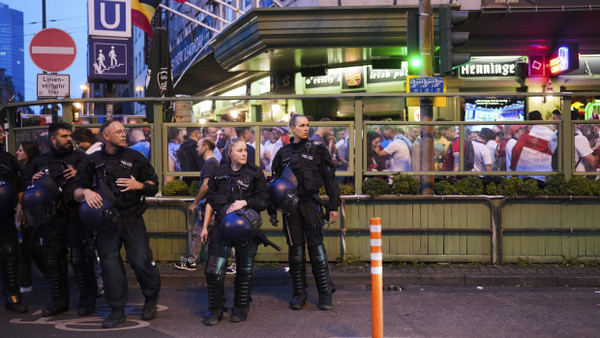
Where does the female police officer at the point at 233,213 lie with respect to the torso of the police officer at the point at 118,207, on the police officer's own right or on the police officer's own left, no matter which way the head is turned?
on the police officer's own left

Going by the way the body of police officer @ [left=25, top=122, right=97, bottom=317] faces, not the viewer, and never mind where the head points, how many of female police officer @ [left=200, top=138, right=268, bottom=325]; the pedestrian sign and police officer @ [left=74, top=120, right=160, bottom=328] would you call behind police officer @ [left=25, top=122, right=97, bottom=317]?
1

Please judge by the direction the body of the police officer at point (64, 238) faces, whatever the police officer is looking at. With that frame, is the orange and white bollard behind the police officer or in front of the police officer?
in front

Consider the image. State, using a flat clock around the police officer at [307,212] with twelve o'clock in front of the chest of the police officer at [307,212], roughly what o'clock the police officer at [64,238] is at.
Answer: the police officer at [64,238] is roughly at 3 o'clock from the police officer at [307,212].

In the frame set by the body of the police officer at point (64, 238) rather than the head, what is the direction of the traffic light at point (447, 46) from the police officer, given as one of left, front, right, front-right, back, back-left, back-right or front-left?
left

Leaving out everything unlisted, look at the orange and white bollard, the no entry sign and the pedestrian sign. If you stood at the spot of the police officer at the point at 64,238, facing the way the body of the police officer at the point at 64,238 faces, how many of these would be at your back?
2

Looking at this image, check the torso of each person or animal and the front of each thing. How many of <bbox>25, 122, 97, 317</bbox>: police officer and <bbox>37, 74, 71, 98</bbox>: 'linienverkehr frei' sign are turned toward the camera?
2
